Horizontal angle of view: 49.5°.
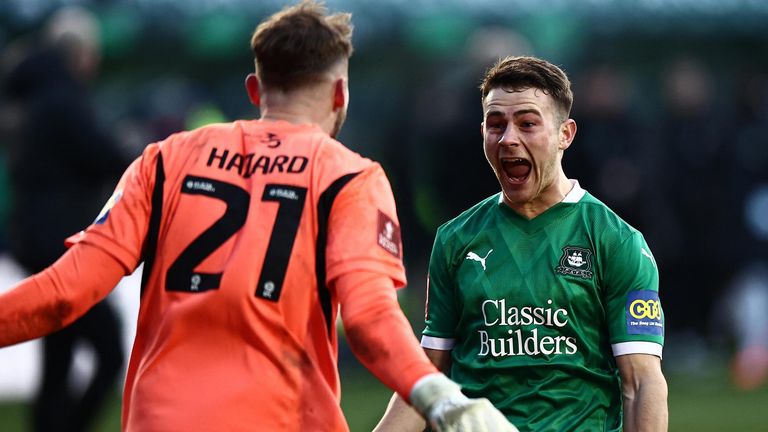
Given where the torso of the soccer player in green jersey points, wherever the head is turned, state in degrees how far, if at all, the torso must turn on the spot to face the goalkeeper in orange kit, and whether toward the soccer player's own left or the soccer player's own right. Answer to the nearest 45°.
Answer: approximately 45° to the soccer player's own right

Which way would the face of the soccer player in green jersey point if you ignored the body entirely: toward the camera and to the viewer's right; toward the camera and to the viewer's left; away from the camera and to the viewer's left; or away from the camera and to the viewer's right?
toward the camera and to the viewer's left

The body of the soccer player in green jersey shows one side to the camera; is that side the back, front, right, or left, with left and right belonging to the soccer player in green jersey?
front

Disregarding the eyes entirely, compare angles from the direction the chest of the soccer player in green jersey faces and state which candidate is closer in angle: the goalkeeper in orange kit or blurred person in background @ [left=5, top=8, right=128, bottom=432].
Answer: the goalkeeper in orange kit
